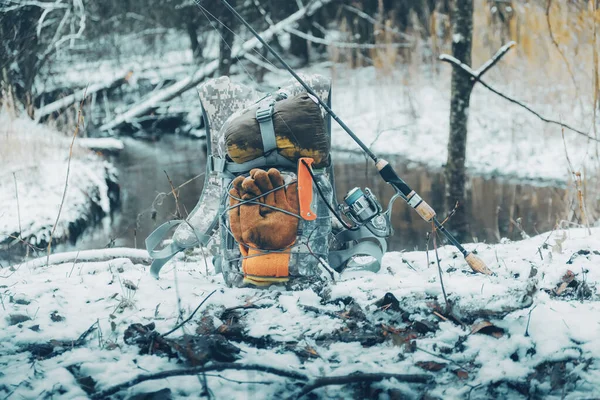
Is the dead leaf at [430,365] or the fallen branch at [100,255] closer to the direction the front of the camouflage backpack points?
the dead leaf

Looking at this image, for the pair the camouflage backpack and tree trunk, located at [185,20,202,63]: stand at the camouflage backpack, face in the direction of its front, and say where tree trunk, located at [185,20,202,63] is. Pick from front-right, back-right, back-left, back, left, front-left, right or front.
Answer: back

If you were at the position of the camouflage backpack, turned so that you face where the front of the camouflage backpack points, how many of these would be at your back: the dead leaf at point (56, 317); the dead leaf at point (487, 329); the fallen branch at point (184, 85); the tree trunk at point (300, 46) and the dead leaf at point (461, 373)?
2

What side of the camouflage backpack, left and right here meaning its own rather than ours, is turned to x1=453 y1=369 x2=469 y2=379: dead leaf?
front

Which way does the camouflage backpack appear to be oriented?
toward the camera

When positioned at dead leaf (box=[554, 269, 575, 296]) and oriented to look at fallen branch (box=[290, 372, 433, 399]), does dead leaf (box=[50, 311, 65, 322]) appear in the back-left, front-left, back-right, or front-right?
front-right

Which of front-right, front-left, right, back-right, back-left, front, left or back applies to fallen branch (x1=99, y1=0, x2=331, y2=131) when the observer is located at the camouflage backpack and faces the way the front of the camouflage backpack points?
back

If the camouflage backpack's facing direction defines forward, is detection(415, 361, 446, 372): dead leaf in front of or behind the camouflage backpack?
in front

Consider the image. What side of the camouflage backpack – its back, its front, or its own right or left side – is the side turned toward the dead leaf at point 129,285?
right

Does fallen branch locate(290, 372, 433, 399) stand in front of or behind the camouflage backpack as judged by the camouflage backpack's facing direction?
in front

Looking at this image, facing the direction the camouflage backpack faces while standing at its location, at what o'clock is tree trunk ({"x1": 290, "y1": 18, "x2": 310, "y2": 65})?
The tree trunk is roughly at 6 o'clock from the camouflage backpack.

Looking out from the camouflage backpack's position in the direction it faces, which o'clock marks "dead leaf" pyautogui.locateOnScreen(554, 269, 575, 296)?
The dead leaf is roughly at 10 o'clock from the camouflage backpack.

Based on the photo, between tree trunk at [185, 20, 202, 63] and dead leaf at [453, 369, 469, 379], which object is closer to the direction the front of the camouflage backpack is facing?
the dead leaf

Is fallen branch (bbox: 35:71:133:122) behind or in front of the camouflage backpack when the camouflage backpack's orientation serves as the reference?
behind
